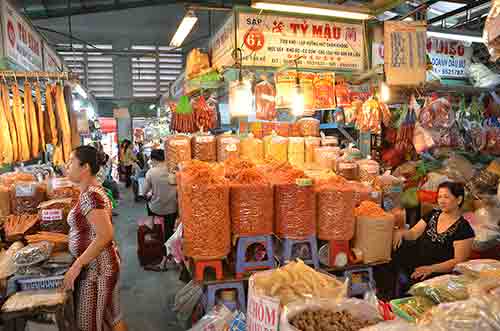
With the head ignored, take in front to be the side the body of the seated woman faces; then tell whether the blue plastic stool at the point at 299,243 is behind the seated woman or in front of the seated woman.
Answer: in front

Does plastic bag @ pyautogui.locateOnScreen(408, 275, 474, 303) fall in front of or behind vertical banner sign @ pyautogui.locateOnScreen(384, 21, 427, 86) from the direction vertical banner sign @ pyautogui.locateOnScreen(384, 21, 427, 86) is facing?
in front

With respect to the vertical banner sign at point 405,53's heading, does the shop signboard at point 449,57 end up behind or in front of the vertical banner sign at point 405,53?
behind

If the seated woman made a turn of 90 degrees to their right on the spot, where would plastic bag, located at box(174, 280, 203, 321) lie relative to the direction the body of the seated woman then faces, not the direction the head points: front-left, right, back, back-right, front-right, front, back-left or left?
front-left

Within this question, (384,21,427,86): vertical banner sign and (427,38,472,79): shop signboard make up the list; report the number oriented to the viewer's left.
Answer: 0

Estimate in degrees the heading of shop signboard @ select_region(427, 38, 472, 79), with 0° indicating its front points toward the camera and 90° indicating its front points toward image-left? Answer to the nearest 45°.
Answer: approximately 0°

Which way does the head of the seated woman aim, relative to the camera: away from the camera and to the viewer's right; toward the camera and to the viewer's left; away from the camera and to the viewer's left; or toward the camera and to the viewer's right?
toward the camera and to the viewer's left

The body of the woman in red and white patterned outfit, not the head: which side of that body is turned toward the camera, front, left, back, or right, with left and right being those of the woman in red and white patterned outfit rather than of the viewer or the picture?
left

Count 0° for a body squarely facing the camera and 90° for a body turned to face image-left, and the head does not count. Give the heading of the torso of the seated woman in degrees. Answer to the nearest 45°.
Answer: approximately 45°

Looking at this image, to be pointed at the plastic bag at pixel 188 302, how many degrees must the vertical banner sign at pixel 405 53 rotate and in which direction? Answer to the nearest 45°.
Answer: approximately 45° to its right

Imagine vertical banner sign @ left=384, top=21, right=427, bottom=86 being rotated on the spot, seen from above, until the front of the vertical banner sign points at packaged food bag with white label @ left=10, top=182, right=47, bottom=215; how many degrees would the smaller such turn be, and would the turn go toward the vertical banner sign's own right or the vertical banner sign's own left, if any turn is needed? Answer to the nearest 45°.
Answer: approximately 45° to the vertical banner sign's own right
